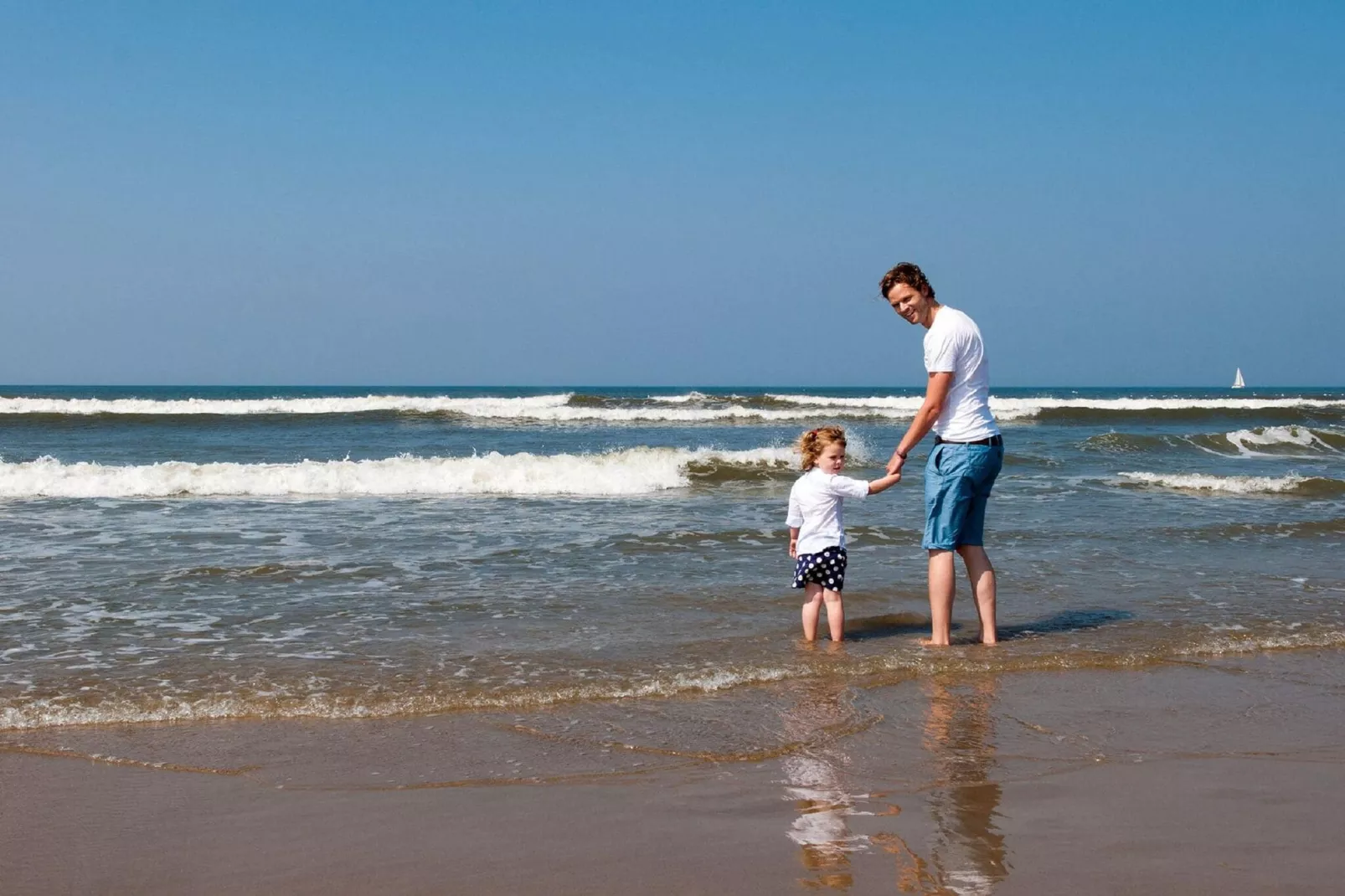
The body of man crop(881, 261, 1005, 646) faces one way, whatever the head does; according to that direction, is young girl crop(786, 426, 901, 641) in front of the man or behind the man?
in front

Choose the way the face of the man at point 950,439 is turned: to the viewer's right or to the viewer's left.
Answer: to the viewer's left

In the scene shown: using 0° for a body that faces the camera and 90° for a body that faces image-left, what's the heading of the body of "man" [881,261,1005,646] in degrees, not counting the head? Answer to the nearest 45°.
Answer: approximately 135°
